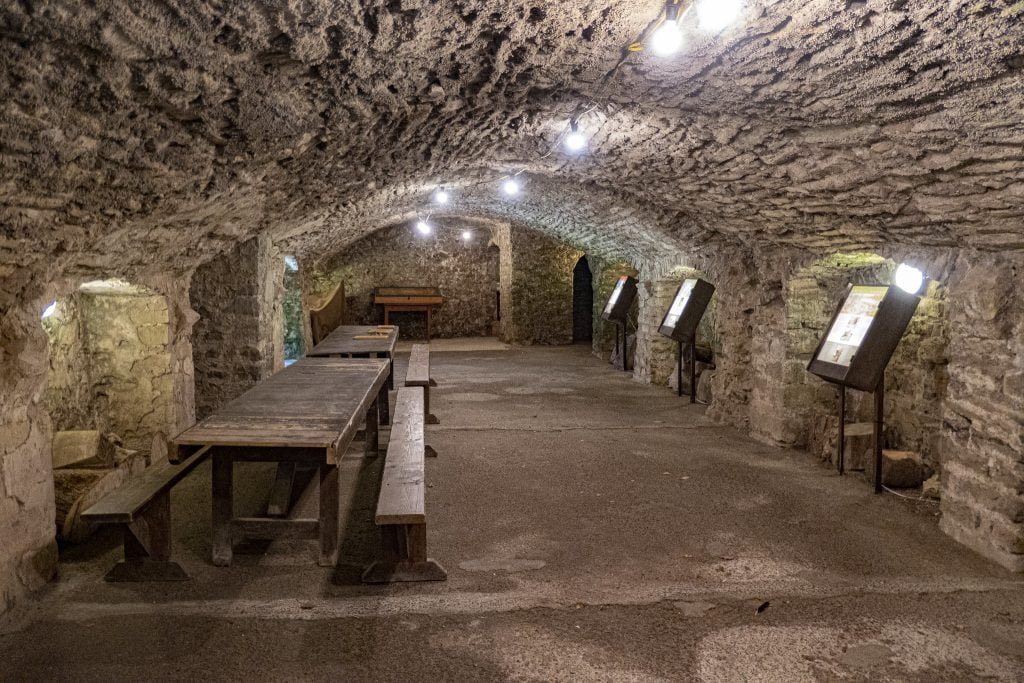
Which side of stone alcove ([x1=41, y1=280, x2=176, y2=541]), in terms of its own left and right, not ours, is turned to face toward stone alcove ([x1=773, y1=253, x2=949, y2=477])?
front

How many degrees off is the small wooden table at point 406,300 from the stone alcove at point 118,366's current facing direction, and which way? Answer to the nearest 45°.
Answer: approximately 90° to its left

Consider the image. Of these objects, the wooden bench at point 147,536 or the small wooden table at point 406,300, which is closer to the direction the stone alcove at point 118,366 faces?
the wooden bench

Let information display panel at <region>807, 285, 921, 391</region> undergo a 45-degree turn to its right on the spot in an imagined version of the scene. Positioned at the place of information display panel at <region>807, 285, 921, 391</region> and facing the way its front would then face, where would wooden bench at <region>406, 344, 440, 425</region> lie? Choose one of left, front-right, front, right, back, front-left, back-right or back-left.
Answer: front

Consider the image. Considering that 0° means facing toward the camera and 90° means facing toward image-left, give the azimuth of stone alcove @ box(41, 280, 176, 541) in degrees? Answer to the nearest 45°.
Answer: approximately 315°

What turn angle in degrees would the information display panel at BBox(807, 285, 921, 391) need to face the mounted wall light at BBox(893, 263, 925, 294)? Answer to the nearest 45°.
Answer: approximately 135° to its right

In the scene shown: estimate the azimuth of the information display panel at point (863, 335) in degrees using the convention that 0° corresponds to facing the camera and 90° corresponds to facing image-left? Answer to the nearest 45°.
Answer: approximately 45°

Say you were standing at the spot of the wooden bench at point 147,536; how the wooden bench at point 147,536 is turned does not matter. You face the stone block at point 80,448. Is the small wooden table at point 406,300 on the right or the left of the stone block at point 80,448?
right

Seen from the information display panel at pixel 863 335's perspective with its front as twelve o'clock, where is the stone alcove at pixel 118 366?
The stone alcove is roughly at 1 o'clock from the information display panel.

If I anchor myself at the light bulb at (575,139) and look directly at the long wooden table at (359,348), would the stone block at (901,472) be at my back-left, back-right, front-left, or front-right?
back-right

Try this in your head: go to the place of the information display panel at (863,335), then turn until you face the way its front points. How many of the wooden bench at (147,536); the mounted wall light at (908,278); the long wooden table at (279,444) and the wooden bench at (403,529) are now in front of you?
3

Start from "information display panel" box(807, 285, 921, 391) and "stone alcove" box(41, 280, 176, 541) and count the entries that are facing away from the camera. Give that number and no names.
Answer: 0

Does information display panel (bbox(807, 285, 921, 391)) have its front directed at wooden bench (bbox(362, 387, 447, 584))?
yes

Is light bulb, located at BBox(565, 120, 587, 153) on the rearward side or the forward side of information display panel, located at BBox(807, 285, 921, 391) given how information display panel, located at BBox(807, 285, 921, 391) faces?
on the forward side

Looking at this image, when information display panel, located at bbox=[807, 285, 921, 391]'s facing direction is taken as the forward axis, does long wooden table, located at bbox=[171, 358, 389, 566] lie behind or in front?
in front

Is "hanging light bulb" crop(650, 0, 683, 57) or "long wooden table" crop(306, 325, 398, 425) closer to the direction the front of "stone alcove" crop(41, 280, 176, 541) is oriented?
the hanging light bulb

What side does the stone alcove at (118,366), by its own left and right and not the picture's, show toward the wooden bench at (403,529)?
front
